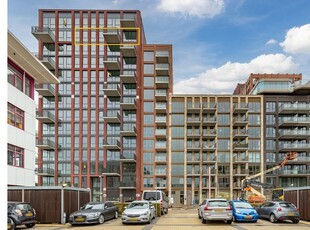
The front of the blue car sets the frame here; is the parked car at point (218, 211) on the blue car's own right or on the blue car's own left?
on the blue car's own right

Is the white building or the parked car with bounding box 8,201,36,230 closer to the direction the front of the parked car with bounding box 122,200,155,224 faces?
the parked car

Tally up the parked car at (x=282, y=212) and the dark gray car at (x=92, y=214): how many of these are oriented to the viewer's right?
0

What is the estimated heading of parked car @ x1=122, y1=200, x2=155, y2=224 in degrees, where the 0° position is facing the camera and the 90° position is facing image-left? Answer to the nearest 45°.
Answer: approximately 45°

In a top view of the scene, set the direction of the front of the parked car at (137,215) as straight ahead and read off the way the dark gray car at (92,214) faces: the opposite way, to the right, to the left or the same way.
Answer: the same way

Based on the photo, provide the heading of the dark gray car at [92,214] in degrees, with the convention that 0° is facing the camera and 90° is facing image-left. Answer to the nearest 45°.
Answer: approximately 45°
